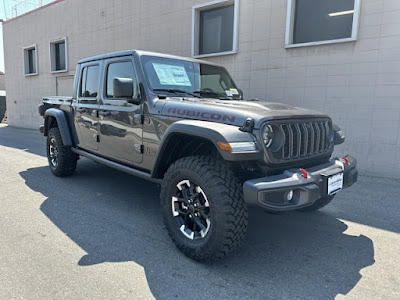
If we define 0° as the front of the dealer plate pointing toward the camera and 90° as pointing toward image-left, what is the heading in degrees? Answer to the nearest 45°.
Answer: approximately 315°

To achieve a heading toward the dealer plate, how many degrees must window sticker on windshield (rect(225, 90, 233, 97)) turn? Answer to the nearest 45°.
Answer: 0° — it already faces it

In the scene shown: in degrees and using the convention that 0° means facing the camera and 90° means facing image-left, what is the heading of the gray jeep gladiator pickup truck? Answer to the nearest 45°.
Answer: approximately 315°

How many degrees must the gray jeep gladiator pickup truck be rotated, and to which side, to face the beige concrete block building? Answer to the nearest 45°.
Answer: approximately 90° to its left

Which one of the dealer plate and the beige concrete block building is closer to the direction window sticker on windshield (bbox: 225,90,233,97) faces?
the dealer plate

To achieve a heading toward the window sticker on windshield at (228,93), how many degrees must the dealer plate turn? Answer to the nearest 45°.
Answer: approximately 180°

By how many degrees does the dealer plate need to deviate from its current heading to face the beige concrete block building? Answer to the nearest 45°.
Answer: approximately 135° to its left
